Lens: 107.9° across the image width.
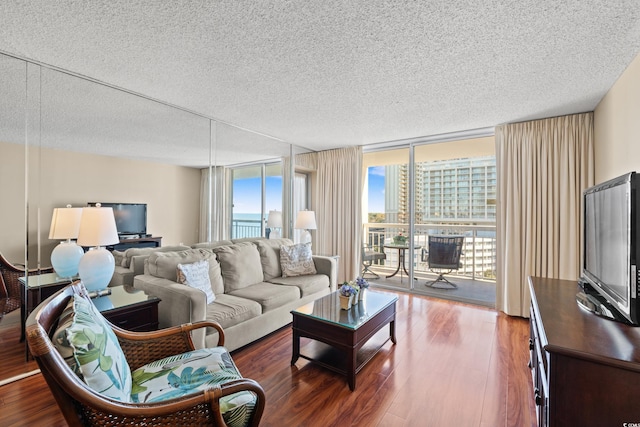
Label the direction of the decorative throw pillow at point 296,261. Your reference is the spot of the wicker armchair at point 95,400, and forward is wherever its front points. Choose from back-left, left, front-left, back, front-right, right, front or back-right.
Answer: front-left

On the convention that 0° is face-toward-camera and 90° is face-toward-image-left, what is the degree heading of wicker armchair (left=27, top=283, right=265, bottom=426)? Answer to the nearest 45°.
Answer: approximately 270°

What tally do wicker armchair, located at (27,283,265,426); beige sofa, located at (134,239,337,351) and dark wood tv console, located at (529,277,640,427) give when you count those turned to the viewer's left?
1

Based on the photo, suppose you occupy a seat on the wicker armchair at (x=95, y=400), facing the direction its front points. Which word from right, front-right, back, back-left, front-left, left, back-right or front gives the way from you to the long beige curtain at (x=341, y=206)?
front-left

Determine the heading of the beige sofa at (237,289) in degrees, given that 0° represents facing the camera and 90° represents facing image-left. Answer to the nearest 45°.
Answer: approximately 315°

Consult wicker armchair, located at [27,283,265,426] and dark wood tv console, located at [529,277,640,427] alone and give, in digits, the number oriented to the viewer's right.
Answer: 1

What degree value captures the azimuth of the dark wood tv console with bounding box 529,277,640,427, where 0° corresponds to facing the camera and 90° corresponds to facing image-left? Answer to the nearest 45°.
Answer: approximately 90°
